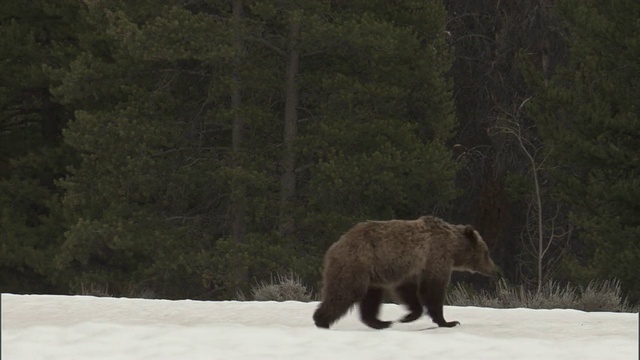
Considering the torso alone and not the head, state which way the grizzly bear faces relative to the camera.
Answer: to the viewer's right

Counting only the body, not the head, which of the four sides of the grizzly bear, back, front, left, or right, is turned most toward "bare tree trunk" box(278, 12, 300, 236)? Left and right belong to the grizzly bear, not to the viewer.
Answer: left

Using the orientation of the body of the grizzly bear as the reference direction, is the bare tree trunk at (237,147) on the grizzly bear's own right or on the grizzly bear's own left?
on the grizzly bear's own left
